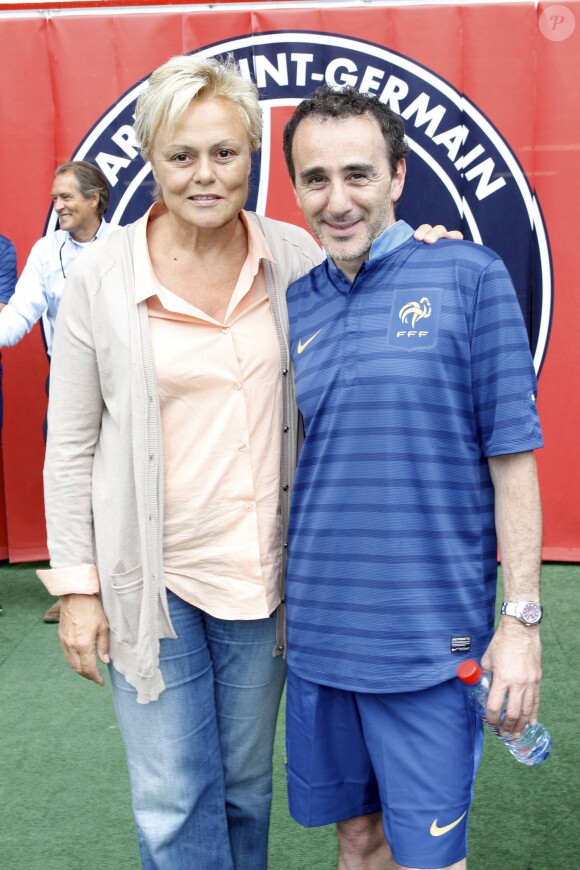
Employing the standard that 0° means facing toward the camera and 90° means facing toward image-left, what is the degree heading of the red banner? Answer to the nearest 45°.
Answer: approximately 0°

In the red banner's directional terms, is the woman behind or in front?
in front

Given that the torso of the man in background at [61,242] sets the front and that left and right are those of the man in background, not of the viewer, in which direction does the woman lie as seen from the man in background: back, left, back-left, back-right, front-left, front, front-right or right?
front-left

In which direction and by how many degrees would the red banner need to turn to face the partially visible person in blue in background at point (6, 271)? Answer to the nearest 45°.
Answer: approximately 90° to its right

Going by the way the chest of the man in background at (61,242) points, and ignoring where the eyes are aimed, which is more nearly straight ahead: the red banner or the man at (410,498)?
the man

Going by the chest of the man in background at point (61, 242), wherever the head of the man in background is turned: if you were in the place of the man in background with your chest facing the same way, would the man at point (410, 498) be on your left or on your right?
on your left

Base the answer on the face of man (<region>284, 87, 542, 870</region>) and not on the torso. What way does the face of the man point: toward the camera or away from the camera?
toward the camera

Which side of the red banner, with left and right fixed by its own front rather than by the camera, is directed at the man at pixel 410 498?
front

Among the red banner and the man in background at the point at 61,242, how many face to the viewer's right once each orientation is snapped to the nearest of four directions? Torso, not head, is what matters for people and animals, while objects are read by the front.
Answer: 0

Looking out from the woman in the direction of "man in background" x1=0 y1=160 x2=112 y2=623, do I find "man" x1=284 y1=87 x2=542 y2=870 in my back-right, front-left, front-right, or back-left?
back-right
